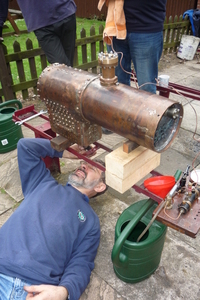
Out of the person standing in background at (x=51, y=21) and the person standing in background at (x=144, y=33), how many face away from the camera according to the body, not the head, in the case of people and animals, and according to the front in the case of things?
0

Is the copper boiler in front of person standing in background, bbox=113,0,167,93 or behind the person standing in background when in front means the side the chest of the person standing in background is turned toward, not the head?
in front

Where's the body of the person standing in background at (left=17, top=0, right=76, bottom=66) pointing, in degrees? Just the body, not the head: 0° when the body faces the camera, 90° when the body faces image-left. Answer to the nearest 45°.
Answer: approximately 315°

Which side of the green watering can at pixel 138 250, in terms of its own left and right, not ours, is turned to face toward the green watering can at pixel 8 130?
left

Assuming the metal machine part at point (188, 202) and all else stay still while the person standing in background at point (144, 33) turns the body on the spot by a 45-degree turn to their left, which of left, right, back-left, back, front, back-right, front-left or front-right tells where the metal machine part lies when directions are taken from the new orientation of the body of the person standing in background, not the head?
front

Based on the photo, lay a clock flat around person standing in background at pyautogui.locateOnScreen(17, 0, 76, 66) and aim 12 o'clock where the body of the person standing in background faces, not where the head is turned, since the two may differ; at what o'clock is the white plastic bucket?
The white plastic bucket is roughly at 9 o'clock from the person standing in background.

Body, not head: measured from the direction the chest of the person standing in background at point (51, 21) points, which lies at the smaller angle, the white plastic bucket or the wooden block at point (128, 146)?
the wooden block

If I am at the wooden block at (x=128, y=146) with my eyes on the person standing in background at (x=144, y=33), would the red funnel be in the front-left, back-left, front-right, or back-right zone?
back-right

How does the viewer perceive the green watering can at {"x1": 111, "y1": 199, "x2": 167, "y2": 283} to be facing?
facing away from the viewer and to the right of the viewer

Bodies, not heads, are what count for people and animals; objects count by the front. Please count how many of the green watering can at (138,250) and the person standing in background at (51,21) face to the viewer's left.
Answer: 0
